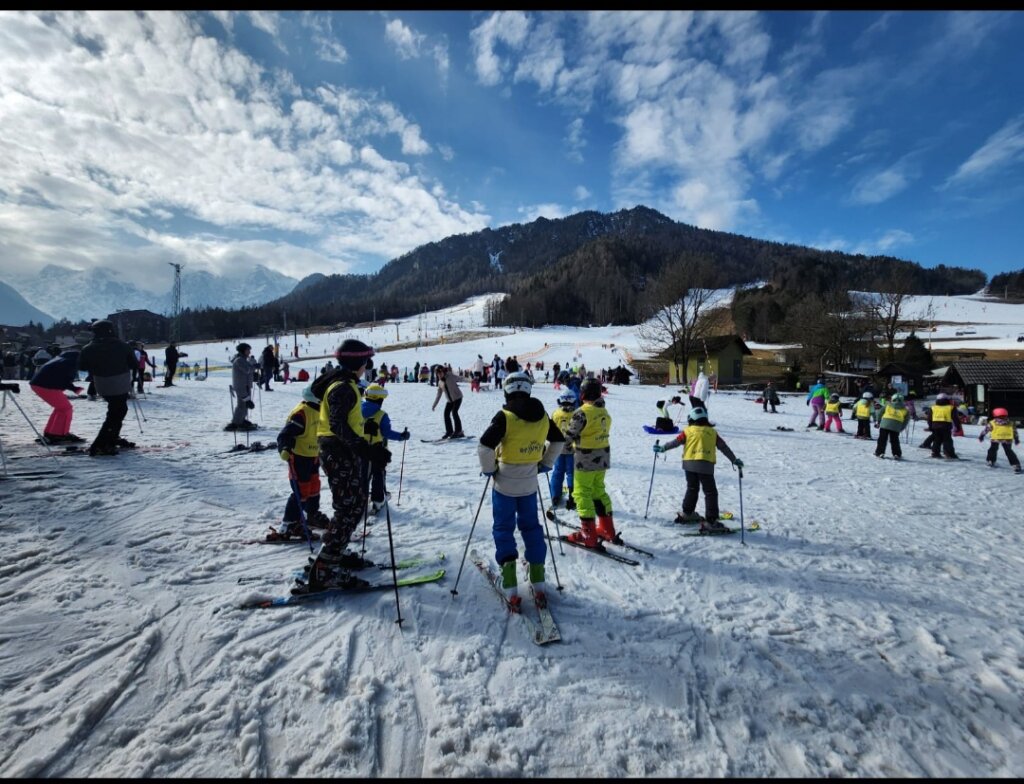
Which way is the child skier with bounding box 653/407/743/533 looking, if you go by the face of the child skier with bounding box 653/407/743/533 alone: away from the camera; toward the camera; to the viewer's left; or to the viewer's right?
away from the camera

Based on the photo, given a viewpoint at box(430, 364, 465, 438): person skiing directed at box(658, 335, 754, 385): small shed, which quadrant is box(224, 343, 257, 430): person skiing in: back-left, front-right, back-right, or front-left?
back-left

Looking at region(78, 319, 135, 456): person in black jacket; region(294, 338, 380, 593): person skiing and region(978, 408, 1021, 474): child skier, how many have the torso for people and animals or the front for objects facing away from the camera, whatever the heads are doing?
2

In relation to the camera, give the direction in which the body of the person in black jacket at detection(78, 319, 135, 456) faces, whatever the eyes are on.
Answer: away from the camera

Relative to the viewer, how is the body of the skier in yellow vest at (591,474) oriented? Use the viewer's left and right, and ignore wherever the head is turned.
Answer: facing away from the viewer and to the left of the viewer

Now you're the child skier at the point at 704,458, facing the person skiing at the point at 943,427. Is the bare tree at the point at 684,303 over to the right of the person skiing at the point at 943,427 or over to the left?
left

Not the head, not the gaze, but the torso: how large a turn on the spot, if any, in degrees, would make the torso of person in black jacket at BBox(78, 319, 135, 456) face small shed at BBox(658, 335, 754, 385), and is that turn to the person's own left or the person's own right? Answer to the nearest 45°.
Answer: approximately 90° to the person's own right
